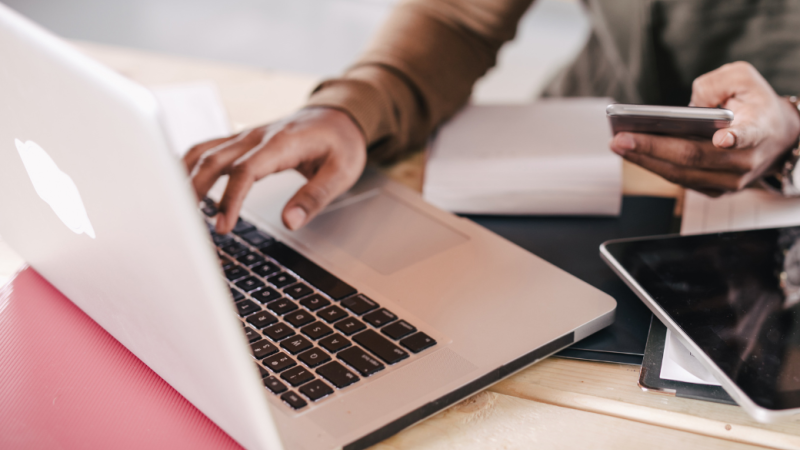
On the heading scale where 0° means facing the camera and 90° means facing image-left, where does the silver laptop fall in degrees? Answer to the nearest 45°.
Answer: approximately 225°

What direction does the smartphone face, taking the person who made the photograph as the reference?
facing away from the viewer
